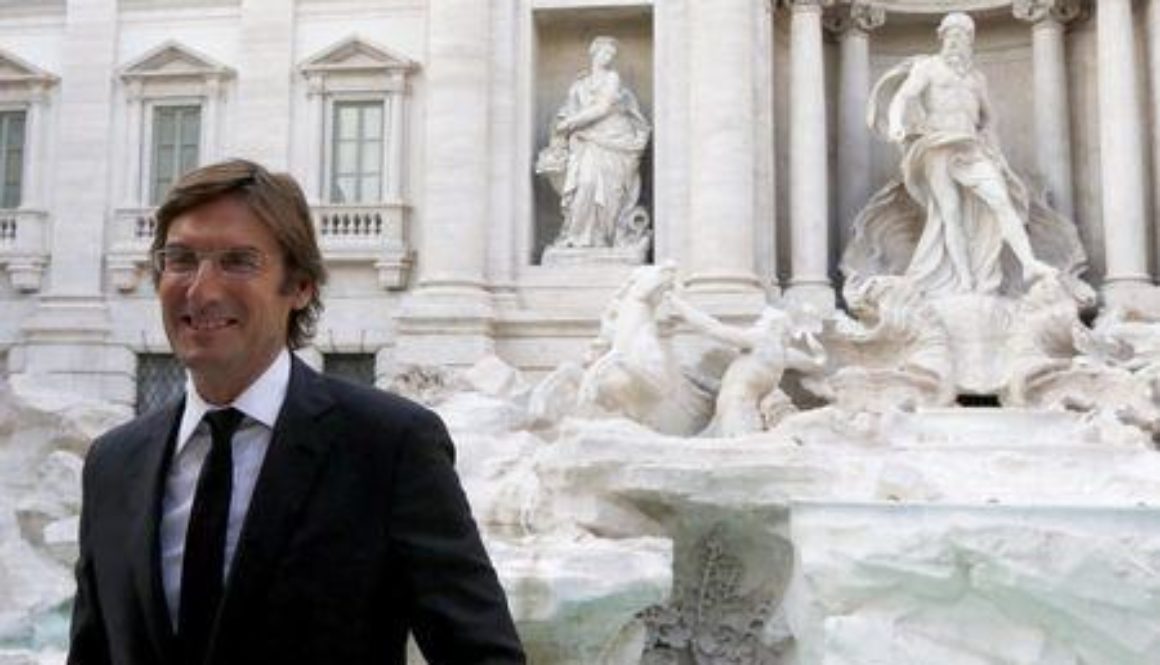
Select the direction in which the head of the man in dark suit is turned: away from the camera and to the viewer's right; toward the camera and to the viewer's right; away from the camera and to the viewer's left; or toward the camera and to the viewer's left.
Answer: toward the camera and to the viewer's left

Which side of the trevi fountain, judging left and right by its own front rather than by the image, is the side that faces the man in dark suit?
front

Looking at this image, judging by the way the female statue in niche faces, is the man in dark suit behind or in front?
in front

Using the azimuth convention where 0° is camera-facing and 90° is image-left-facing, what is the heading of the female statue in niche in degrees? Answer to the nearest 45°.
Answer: approximately 0°

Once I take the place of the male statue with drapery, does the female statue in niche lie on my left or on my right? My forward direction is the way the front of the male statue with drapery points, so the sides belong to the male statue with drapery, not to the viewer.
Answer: on my right

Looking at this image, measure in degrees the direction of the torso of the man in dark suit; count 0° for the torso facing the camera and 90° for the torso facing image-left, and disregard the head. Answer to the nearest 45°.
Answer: approximately 45°
